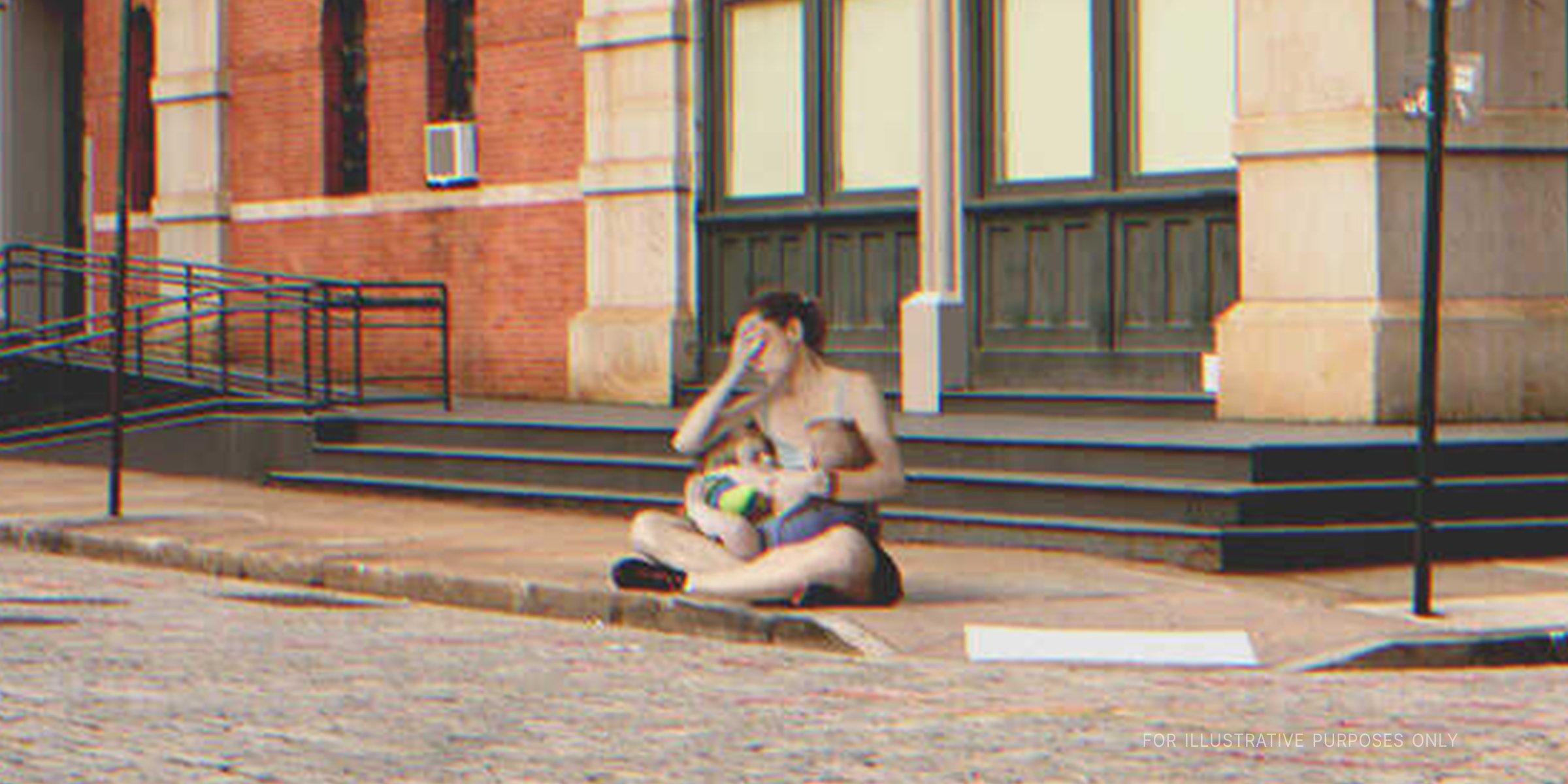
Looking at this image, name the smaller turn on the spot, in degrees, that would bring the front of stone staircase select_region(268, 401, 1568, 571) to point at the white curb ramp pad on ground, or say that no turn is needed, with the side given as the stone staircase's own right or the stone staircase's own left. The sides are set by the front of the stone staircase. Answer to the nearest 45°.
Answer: approximately 45° to the stone staircase's own left

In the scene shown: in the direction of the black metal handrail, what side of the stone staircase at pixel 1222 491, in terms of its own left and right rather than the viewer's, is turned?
right

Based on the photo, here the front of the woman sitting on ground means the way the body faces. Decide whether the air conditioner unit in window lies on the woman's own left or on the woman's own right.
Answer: on the woman's own right

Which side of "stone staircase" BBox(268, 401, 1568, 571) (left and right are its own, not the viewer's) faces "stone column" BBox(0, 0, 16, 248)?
right

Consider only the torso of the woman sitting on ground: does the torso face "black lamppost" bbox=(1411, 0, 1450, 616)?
no

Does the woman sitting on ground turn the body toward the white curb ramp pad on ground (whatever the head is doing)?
no

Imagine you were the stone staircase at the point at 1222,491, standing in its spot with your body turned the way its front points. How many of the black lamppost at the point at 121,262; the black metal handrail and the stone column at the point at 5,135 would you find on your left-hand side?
0

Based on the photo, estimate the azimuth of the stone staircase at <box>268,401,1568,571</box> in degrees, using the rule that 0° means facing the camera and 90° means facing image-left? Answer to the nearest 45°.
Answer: approximately 45°

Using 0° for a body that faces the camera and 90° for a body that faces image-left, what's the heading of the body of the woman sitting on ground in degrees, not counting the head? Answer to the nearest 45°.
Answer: approximately 45°

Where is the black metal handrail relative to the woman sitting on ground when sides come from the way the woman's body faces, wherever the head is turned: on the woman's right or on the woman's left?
on the woman's right

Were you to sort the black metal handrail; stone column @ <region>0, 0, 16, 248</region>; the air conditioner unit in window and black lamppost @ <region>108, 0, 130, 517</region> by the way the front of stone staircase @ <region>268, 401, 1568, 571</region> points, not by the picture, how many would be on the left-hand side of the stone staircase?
0

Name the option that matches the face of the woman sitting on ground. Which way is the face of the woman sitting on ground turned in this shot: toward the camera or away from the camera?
toward the camera

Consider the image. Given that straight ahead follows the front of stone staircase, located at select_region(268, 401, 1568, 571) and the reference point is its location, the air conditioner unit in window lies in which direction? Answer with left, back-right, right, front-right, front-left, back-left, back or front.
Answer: right

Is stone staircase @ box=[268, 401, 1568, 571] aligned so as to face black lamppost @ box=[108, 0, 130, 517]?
no

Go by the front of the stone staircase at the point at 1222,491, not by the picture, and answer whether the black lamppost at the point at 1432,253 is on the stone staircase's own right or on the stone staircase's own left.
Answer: on the stone staircase's own left
